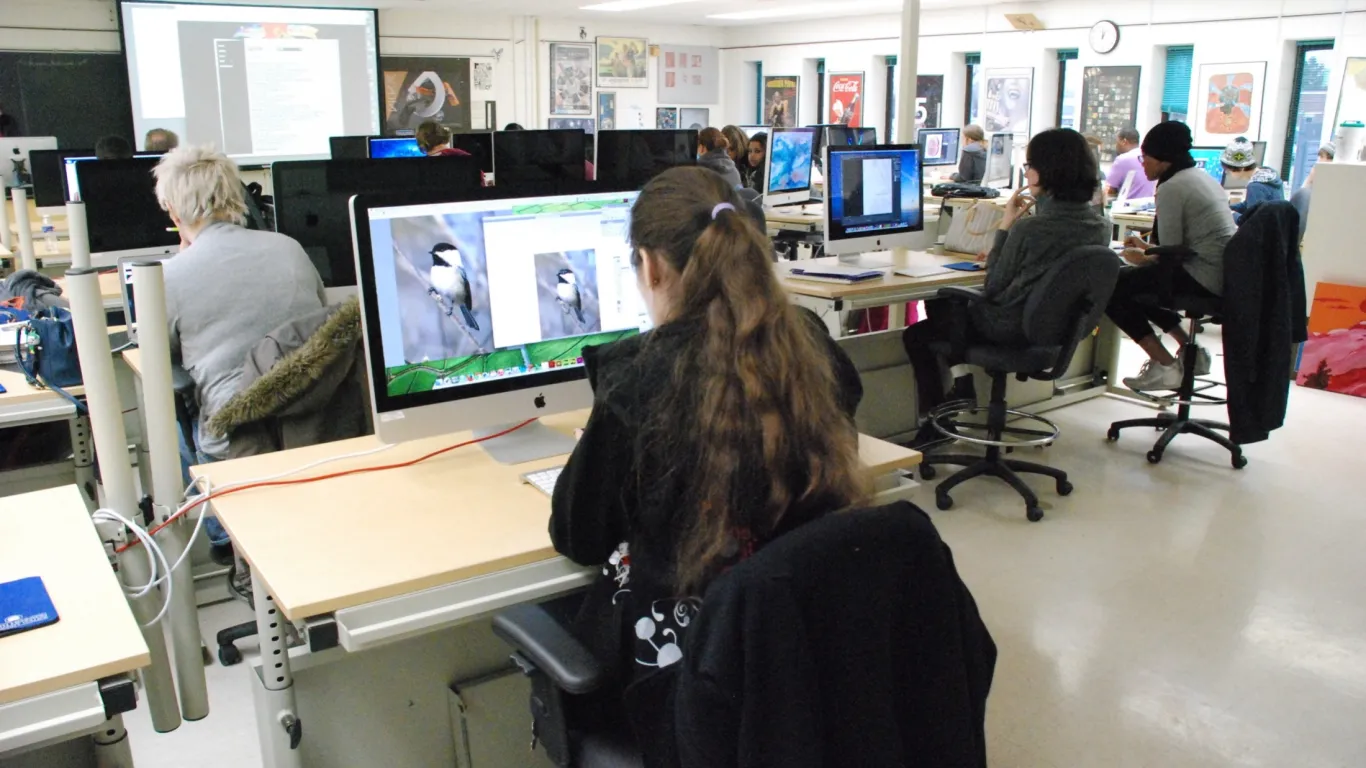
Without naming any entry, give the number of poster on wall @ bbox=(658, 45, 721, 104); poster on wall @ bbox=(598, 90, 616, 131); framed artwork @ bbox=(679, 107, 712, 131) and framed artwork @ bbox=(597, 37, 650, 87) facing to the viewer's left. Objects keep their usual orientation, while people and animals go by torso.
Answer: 0

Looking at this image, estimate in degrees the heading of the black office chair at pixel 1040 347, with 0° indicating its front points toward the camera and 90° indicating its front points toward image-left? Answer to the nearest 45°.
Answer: approximately 135°

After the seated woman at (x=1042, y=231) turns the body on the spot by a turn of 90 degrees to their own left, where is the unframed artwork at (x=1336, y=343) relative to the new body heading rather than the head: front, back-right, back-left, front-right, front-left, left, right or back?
back

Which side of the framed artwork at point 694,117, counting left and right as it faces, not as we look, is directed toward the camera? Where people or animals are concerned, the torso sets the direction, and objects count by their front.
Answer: front

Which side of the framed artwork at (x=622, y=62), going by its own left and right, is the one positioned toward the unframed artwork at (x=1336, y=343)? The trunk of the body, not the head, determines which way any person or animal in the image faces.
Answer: front

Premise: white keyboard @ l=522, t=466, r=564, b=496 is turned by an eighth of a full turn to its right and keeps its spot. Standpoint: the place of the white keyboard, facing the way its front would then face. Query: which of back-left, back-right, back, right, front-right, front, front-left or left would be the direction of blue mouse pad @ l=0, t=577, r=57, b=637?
front-right

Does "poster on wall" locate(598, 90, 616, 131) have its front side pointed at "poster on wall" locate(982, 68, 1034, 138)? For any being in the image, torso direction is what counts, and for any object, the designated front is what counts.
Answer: no

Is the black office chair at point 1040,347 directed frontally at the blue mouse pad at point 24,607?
no

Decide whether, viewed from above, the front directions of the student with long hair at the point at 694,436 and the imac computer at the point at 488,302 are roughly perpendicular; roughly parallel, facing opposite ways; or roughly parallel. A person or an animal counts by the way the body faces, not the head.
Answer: roughly parallel, facing opposite ways

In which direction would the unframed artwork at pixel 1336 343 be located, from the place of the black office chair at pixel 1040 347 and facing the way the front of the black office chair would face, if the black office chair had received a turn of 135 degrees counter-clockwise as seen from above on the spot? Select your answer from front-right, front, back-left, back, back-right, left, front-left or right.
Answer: back-left

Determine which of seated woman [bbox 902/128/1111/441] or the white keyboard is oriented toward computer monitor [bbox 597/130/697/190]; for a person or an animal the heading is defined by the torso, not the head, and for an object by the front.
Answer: the seated woman

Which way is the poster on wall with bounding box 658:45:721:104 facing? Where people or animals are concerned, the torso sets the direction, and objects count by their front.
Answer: toward the camera

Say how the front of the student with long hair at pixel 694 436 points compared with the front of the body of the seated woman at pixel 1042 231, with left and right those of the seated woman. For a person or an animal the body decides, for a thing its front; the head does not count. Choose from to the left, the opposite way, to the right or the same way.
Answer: the same way

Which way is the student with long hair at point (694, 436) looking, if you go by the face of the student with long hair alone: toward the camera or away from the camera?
away from the camera

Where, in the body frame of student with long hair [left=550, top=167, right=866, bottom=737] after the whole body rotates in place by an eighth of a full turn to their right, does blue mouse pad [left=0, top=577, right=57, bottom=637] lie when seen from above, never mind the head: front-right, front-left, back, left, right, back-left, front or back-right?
left

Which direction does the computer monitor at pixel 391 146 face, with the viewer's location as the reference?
facing the viewer

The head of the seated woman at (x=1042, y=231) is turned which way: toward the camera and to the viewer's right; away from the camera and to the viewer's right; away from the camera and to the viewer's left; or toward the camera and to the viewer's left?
away from the camera and to the viewer's left

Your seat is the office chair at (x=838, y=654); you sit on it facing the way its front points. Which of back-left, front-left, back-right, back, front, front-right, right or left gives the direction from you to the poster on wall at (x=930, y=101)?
front-right
